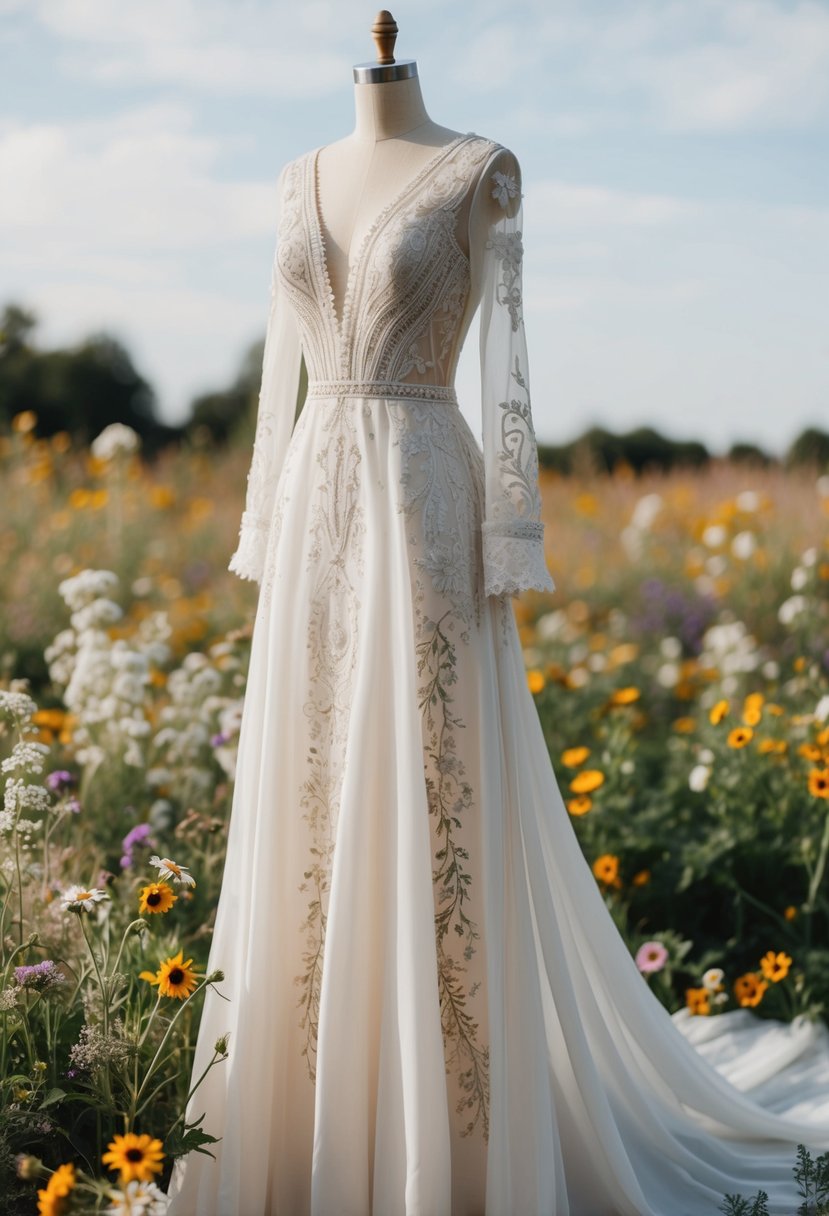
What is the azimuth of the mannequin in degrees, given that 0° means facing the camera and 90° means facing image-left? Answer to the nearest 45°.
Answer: approximately 45°

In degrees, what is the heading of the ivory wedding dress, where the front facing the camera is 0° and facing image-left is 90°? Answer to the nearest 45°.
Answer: approximately 45°
